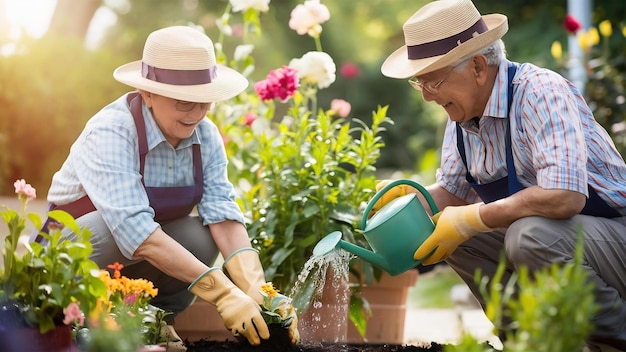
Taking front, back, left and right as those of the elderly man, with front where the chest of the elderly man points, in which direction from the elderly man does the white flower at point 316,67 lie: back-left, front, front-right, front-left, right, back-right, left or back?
right

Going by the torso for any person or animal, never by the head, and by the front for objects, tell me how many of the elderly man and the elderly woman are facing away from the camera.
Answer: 0

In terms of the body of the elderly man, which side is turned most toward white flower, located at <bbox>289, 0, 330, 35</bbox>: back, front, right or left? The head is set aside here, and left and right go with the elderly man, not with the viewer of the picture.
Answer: right

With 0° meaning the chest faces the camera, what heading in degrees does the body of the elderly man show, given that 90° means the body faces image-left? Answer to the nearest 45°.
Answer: approximately 45°

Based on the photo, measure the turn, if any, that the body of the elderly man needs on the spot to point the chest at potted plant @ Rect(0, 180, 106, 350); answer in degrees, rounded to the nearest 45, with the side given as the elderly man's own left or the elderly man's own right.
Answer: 0° — they already face it

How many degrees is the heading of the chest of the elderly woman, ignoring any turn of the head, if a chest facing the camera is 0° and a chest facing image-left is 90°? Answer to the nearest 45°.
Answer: approximately 315°

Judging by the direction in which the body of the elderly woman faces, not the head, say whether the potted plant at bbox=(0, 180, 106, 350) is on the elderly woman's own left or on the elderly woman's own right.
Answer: on the elderly woman's own right

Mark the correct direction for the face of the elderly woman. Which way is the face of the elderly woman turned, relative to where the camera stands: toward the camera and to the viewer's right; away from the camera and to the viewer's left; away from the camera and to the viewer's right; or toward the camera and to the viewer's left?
toward the camera and to the viewer's right

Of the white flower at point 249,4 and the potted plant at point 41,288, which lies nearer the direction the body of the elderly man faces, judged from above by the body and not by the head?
the potted plant

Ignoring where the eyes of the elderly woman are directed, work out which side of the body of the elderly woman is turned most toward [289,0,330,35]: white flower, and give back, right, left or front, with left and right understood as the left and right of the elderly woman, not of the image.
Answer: left

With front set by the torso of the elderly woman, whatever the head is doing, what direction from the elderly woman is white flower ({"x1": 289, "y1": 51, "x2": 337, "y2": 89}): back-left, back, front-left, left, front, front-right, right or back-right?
left

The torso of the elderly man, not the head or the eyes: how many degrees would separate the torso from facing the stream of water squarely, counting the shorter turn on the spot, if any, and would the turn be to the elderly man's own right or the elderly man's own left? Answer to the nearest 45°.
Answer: approximately 45° to the elderly man's own right
